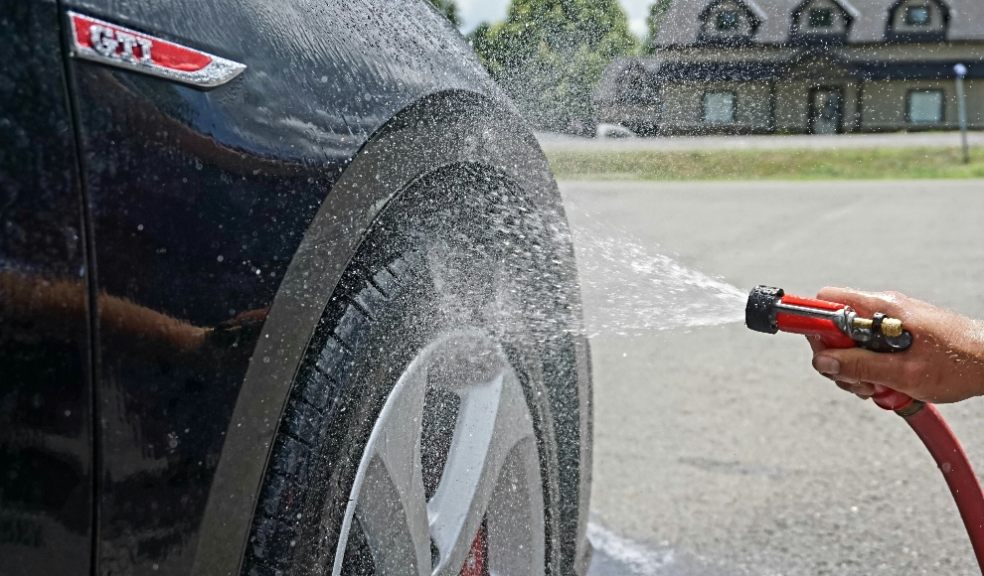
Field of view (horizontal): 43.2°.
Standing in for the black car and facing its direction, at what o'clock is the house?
The house is roughly at 12 o'clock from the black car.

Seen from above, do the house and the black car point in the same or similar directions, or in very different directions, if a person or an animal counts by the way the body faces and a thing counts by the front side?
very different directions

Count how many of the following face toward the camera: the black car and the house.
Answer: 1

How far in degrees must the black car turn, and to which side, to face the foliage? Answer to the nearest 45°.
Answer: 0° — it already faces it

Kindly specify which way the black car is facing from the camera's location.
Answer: facing away from the viewer and to the right of the viewer

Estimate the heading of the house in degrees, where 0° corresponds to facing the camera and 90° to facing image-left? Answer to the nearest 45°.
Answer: approximately 0°
